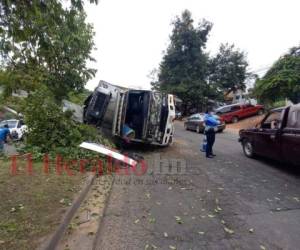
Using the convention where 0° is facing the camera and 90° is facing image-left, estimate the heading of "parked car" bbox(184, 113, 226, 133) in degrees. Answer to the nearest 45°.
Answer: approximately 45°

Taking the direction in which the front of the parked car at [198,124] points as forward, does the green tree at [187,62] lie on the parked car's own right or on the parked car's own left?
on the parked car's own right

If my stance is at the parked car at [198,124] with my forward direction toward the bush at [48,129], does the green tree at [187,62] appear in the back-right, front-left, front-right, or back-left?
back-right

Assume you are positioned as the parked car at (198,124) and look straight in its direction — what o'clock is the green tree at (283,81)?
The green tree is roughly at 7 o'clock from the parked car.
